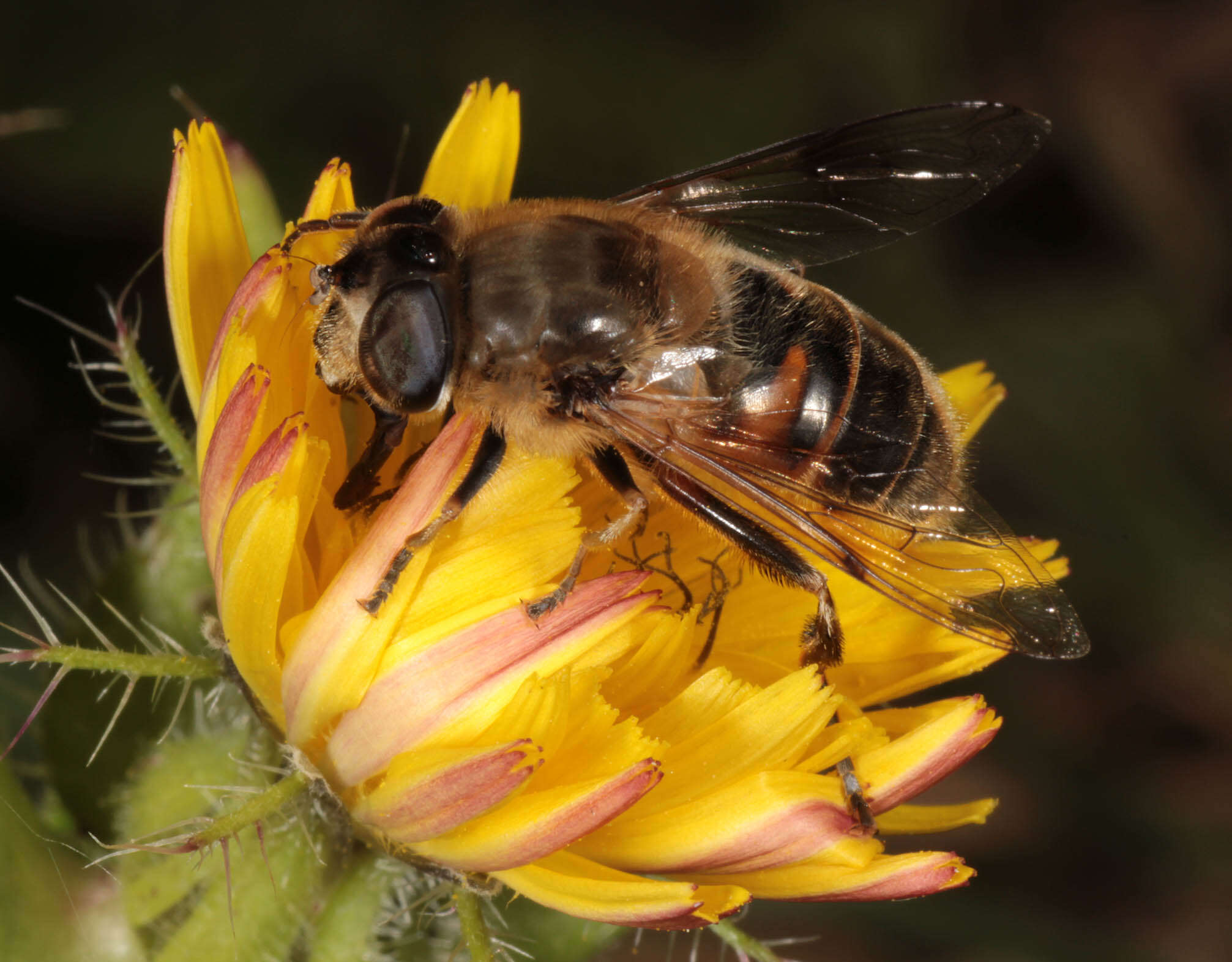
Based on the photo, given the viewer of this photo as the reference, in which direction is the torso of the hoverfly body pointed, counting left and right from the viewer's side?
facing to the left of the viewer
